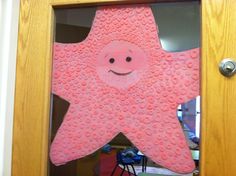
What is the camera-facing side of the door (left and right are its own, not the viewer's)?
front
